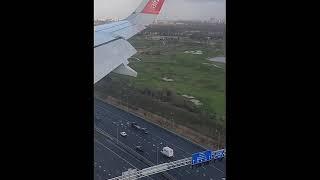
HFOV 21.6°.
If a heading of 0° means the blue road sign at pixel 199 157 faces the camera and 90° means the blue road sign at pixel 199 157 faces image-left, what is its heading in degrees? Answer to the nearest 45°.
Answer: approximately 315°
